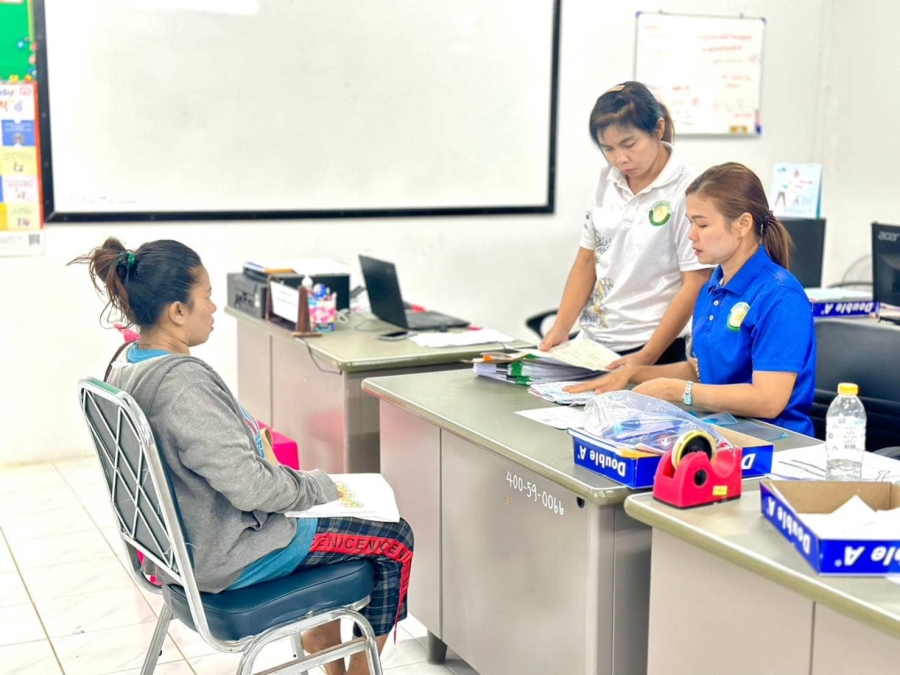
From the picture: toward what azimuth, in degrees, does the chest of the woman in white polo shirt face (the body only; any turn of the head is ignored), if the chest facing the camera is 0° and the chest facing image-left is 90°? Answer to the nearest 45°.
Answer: approximately 45°

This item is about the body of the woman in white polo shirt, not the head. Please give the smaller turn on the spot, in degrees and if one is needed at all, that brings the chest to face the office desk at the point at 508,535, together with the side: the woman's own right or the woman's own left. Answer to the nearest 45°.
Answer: approximately 45° to the woman's own left

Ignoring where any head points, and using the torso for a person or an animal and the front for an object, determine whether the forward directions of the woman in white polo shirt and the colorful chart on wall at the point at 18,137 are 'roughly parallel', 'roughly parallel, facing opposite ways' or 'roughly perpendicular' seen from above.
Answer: roughly parallel

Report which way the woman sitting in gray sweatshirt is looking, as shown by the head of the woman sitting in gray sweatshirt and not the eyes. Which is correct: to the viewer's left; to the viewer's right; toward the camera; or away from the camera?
to the viewer's right

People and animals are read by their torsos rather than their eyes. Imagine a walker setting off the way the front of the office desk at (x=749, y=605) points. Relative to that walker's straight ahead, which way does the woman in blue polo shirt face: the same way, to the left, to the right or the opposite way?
the opposite way

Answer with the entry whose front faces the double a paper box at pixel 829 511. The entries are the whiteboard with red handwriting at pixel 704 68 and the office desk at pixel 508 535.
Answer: the whiteboard with red handwriting

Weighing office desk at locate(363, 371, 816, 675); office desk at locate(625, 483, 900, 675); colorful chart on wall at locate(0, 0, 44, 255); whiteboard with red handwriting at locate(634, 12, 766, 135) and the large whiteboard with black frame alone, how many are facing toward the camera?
3

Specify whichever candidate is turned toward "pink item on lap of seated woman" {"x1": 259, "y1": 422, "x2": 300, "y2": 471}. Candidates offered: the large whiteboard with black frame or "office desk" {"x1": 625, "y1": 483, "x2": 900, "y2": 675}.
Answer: the large whiteboard with black frame

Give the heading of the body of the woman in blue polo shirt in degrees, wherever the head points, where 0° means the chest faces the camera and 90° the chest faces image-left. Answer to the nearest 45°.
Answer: approximately 45°

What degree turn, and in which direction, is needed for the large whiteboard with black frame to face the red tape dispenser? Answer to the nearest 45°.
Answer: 0° — it already faces it

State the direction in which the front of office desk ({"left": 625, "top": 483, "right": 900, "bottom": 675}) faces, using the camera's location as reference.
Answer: facing away from the viewer and to the right of the viewer

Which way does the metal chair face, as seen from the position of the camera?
facing away from the viewer and to the right of the viewer
